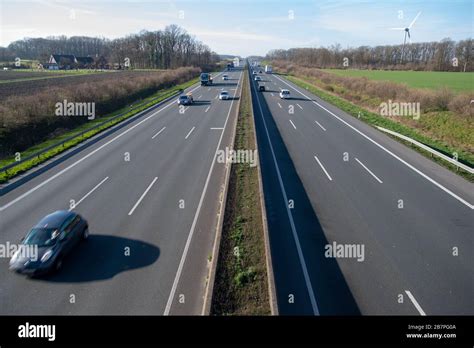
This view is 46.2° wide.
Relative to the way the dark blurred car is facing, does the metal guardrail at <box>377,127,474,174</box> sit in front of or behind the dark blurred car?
behind

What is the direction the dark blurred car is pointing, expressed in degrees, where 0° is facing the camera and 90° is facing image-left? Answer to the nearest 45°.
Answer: approximately 45°
